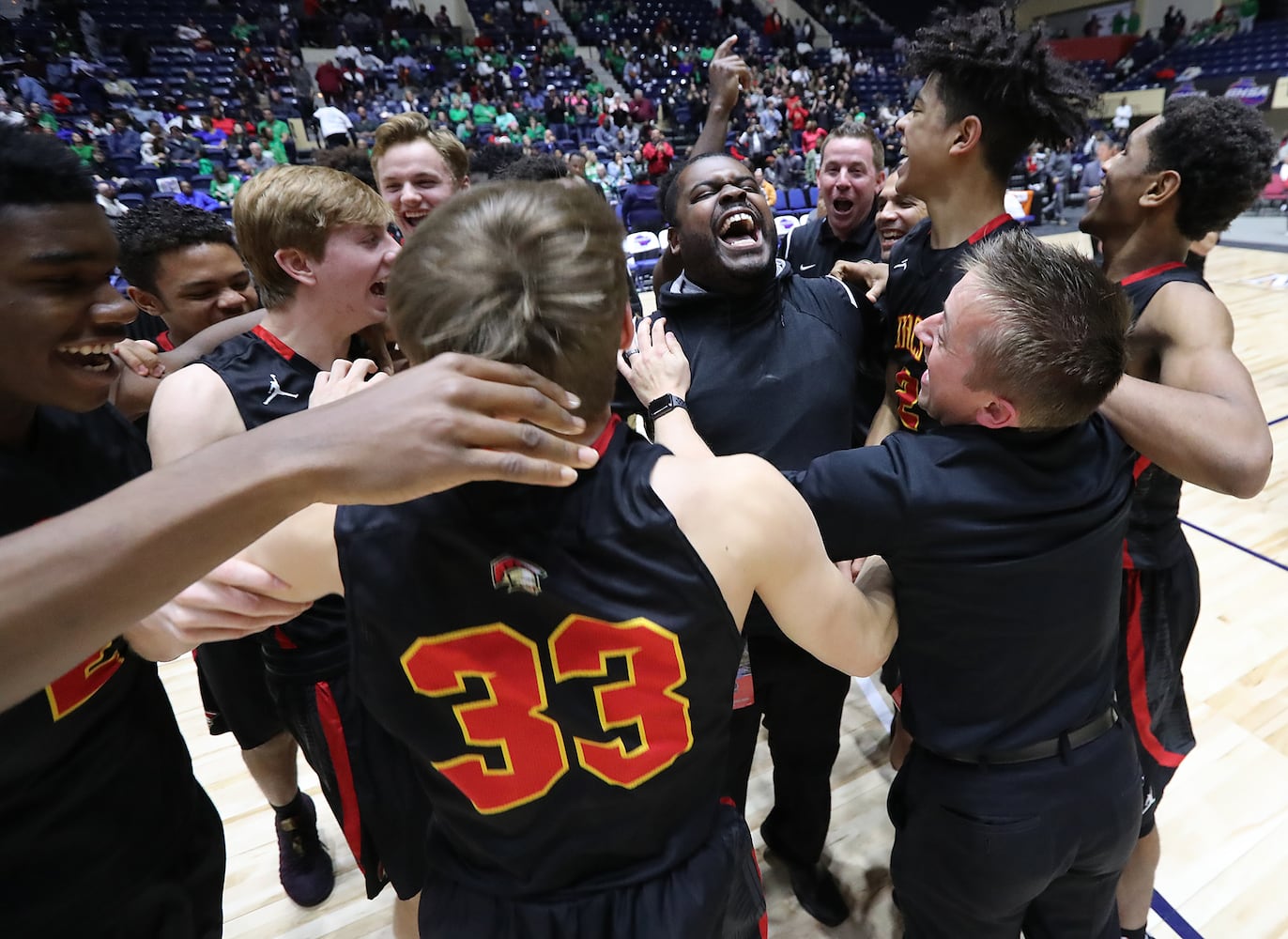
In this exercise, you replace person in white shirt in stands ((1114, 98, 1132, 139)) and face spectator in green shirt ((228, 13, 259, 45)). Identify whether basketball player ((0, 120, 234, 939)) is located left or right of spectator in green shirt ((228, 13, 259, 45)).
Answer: left

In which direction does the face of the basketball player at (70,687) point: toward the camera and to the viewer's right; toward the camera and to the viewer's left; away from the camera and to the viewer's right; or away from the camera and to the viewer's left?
toward the camera and to the viewer's right

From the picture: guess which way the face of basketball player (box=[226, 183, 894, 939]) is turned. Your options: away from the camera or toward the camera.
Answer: away from the camera

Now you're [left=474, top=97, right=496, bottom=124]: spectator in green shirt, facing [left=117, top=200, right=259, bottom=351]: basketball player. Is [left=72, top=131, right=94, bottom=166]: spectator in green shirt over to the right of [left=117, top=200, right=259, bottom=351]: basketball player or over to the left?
right

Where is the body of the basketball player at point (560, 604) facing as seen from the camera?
away from the camera

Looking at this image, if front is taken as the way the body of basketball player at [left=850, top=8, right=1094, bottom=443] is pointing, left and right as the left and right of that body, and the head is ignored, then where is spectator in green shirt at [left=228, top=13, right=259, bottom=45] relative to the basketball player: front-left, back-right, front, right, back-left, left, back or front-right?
right

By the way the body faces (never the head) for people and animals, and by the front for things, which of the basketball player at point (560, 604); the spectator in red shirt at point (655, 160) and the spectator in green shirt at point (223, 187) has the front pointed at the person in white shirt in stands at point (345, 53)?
the basketball player

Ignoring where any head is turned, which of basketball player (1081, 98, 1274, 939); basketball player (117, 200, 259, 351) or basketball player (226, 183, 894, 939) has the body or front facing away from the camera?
basketball player (226, 183, 894, 939)

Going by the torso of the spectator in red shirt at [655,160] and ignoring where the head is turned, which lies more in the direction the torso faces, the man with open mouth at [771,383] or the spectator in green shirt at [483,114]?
the man with open mouth

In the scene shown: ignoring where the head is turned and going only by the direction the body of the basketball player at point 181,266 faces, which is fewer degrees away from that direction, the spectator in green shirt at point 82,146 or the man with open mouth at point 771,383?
the man with open mouth
